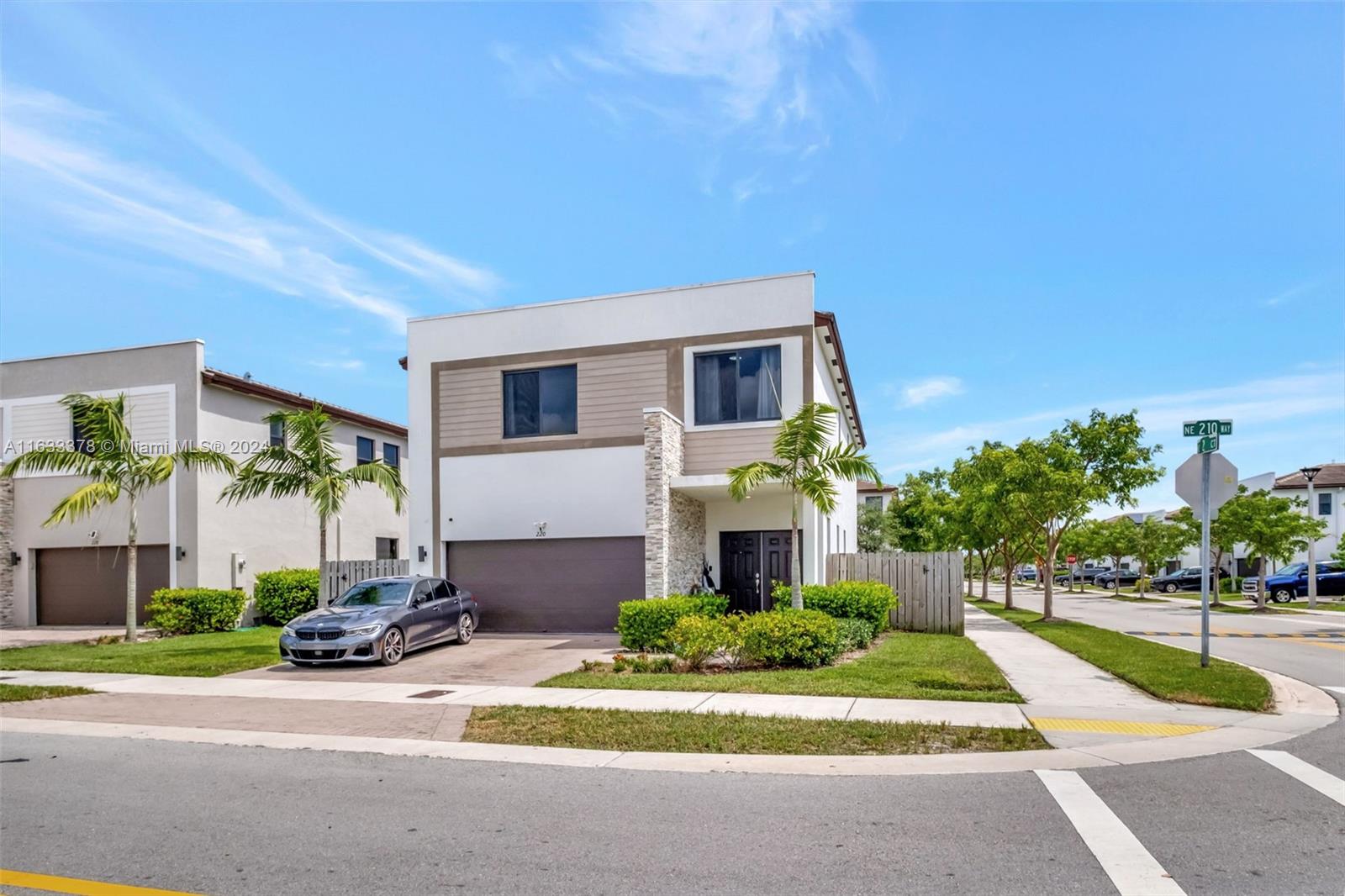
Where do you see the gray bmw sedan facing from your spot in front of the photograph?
facing the viewer and to the left of the viewer

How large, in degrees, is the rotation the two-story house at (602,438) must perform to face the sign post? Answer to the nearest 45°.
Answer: approximately 45° to its left

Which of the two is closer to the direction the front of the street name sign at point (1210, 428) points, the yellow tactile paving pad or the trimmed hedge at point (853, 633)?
the yellow tactile paving pad

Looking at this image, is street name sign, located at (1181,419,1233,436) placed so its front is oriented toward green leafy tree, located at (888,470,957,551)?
no

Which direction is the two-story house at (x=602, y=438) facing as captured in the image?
toward the camera

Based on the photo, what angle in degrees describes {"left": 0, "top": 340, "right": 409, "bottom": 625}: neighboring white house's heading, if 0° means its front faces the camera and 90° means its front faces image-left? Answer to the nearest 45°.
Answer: approximately 45°

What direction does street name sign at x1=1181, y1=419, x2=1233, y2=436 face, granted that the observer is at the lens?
facing the viewer

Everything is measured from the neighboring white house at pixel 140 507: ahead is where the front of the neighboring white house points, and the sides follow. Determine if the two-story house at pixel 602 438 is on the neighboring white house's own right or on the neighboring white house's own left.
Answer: on the neighboring white house's own left

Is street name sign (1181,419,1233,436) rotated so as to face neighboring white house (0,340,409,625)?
no

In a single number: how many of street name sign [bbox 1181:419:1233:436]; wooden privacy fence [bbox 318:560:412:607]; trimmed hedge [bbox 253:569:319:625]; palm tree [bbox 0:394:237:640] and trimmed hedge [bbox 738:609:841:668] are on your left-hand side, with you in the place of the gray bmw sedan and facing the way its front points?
2

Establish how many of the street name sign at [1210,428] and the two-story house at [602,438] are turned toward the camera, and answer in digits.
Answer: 2

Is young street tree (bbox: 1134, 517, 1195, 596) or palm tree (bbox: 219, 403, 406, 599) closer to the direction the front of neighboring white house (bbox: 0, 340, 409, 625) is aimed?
the palm tree

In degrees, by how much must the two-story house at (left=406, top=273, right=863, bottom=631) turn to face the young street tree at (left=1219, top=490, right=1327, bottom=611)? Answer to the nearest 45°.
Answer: approximately 135° to its left

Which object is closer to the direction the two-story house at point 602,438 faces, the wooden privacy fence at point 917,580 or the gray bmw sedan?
the gray bmw sedan
